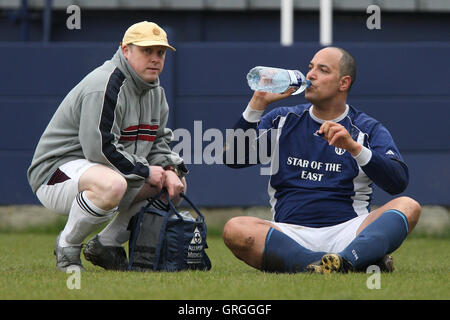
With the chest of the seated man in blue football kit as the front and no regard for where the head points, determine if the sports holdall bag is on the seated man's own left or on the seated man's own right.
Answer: on the seated man's own right

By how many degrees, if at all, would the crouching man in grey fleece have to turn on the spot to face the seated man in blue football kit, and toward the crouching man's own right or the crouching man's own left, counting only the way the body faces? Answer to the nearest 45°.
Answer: approximately 45° to the crouching man's own left

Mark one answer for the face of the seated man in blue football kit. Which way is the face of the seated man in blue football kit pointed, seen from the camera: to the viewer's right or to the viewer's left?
to the viewer's left

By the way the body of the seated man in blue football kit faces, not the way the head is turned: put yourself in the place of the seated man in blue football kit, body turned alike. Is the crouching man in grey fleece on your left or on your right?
on your right

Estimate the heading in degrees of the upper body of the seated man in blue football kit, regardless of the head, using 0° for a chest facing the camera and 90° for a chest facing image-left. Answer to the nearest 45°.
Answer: approximately 0°
